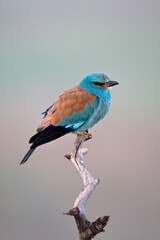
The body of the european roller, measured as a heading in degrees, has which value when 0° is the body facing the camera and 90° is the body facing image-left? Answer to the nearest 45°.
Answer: approximately 270°
